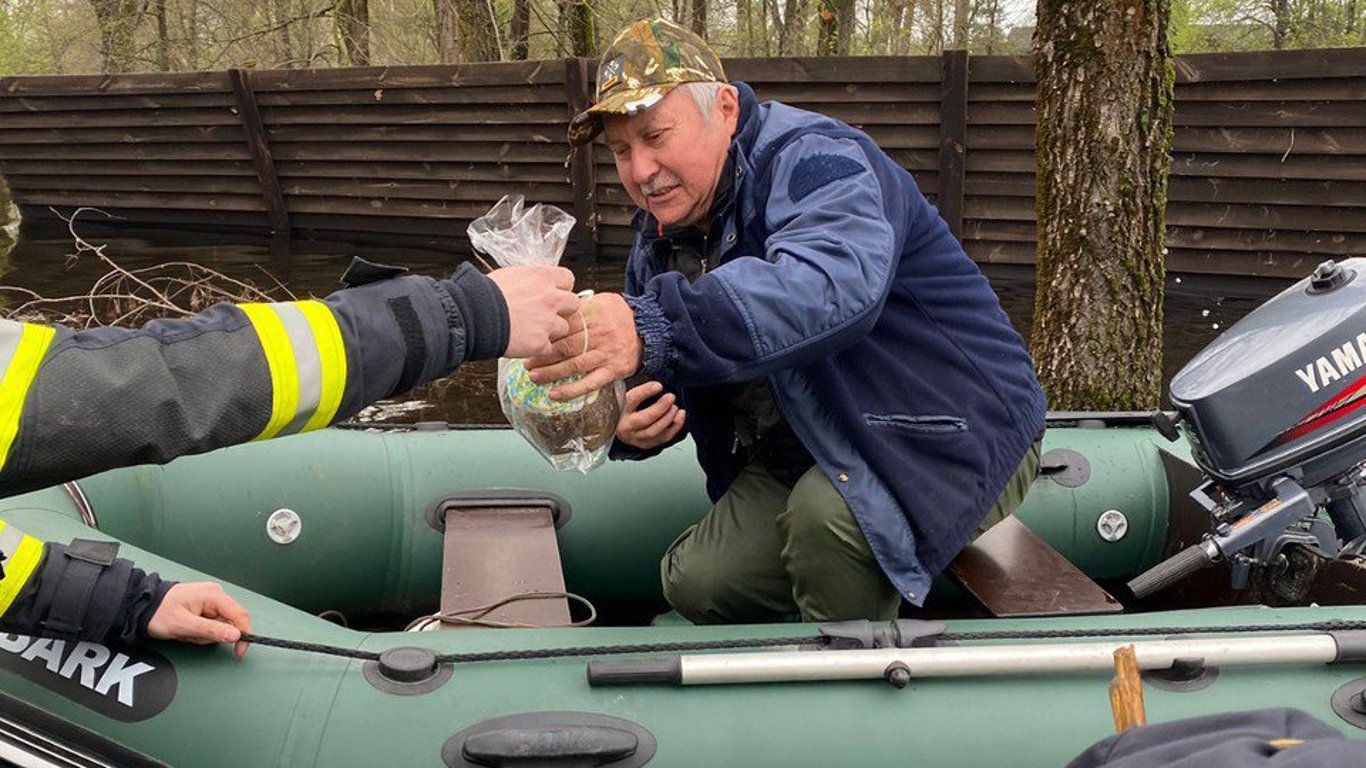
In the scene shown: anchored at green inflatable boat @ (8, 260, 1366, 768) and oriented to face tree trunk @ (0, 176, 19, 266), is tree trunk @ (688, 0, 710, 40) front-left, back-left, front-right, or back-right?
front-right

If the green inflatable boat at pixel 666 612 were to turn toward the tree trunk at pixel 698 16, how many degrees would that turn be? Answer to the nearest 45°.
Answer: approximately 90° to its right

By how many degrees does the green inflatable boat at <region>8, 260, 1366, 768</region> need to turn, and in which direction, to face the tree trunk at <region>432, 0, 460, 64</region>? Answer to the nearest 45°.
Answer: approximately 90° to its right

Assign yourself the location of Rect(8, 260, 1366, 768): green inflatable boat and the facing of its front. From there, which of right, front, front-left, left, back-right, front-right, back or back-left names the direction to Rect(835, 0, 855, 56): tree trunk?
right

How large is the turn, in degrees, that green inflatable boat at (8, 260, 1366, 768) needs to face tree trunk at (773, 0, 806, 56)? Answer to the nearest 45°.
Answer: approximately 90° to its right

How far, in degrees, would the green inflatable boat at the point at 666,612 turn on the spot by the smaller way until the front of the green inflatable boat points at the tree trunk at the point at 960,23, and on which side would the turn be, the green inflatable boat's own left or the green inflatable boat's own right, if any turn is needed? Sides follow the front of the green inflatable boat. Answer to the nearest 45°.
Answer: approximately 90° to the green inflatable boat's own right

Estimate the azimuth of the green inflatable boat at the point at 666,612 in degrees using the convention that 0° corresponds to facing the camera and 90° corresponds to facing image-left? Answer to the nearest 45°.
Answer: approximately 90°

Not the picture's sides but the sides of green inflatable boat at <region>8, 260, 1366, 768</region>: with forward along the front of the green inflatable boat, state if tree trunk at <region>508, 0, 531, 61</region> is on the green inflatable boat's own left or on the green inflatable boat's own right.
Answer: on the green inflatable boat's own right

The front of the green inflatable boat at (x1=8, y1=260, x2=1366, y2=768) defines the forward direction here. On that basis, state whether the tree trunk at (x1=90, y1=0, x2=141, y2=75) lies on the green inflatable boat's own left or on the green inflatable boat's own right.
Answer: on the green inflatable boat's own right

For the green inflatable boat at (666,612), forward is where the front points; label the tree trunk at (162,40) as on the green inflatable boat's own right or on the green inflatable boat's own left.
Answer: on the green inflatable boat's own right

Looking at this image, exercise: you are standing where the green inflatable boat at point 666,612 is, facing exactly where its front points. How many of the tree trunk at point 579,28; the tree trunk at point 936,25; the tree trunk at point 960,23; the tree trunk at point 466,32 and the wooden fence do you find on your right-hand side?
5

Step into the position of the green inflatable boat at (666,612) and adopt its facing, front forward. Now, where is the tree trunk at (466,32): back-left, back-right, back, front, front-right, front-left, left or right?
right

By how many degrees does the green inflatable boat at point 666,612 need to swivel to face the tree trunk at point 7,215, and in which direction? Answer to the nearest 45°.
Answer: approximately 45° to its right

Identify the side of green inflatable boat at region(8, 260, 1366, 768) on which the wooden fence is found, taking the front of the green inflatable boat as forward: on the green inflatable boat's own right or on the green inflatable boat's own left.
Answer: on the green inflatable boat's own right

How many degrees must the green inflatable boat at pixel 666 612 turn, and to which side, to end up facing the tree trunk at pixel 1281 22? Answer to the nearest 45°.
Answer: approximately 135° to its right

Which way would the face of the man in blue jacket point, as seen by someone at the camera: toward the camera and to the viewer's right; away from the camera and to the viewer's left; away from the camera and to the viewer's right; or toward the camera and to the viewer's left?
toward the camera and to the viewer's left

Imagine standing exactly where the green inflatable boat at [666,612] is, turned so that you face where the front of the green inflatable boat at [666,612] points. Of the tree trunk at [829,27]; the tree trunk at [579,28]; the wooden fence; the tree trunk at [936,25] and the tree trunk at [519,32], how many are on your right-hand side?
5

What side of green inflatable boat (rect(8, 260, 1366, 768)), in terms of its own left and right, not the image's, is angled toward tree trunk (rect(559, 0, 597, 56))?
right
